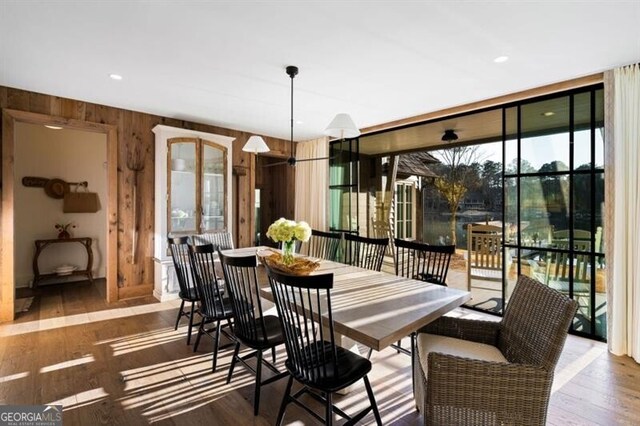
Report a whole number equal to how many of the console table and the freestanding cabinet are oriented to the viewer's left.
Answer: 0

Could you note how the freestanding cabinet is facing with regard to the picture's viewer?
facing the viewer and to the right of the viewer

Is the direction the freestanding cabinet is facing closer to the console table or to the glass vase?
the glass vase

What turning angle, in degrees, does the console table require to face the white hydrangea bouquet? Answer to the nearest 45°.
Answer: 0° — it already faces it

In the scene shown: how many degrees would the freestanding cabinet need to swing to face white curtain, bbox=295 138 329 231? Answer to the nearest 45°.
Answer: approximately 45° to its left

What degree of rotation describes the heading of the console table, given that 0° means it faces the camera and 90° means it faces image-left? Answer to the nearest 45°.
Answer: approximately 0°

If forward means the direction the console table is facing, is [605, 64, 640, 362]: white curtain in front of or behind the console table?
in front

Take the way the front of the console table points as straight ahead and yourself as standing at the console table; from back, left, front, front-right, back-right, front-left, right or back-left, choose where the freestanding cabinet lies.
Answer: front-left

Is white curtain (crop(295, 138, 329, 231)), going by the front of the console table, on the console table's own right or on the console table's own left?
on the console table's own left

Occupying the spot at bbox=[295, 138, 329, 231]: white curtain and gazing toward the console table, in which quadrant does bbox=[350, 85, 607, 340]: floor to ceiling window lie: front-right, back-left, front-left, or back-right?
back-left

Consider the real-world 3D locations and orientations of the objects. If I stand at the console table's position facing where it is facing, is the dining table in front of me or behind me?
in front
